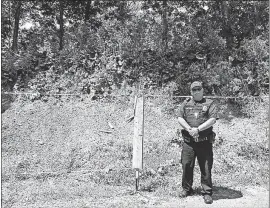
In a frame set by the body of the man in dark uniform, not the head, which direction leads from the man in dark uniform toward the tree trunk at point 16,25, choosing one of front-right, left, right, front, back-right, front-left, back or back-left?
back-right

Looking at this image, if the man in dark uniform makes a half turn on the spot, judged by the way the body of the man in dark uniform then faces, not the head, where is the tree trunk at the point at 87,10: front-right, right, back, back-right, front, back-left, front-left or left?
front-left

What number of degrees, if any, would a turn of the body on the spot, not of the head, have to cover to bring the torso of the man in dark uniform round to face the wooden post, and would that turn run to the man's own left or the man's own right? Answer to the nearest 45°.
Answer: approximately 90° to the man's own right

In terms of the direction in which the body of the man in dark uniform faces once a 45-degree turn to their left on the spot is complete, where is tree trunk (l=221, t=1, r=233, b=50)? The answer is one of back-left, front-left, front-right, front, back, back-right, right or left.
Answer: back-left

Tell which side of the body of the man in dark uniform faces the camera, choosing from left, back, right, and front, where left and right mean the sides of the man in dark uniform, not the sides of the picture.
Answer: front

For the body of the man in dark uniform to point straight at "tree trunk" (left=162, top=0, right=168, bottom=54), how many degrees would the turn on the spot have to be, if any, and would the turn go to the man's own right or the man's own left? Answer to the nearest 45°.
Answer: approximately 180°
